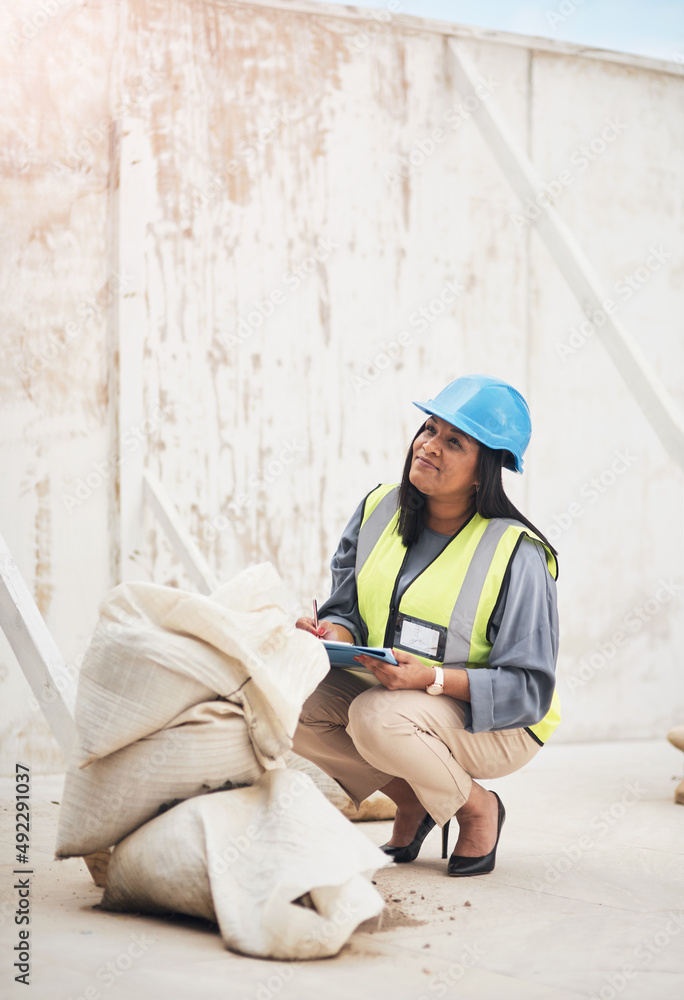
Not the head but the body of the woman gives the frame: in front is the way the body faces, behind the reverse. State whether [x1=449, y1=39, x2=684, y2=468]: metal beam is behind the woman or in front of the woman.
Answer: behind

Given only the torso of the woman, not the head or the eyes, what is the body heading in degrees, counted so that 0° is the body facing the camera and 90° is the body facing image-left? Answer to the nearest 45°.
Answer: approximately 45°

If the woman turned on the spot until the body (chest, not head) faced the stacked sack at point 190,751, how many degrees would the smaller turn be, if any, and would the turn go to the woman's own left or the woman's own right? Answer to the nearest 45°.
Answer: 0° — they already face it

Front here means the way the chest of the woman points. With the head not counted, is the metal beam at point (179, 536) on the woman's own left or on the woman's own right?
on the woman's own right

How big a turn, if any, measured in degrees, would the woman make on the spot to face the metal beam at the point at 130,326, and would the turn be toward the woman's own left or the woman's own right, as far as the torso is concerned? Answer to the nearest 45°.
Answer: approximately 90° to the woman's own right

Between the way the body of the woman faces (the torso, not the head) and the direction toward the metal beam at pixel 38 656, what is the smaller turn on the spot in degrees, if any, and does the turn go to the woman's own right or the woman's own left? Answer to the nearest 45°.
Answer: approximately 45° to the woman's own right

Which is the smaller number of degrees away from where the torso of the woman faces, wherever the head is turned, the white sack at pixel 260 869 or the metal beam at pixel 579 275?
the white sack
